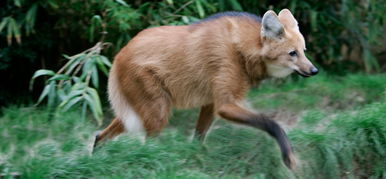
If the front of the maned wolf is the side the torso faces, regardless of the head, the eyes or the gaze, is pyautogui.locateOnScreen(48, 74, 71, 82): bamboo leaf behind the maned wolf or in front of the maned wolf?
behind

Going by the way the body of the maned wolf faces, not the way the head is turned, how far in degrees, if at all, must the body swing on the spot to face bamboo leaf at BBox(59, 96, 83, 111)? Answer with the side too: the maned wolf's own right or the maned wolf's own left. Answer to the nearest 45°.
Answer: approximately 180°

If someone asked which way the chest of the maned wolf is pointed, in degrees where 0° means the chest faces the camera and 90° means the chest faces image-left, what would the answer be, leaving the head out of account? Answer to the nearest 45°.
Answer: approximately 270°

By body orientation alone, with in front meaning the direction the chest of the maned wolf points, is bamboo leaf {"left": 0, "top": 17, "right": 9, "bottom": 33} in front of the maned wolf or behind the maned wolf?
behind

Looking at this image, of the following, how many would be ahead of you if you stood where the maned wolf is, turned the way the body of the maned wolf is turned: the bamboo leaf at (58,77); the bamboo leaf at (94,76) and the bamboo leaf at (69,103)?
0
